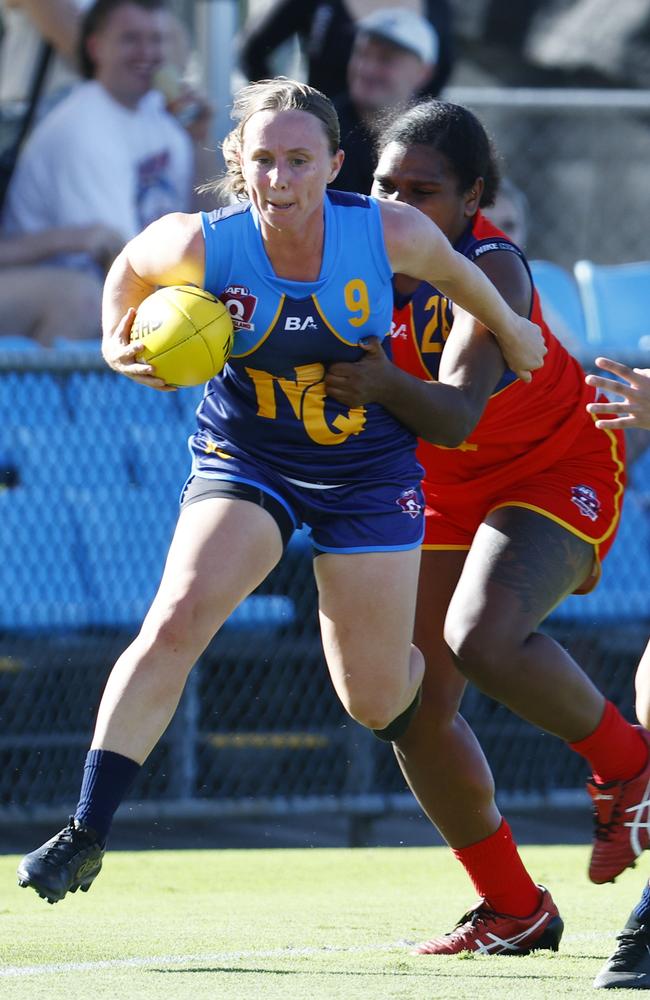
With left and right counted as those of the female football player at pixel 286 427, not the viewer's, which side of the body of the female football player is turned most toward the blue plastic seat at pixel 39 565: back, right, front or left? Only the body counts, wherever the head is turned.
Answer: back

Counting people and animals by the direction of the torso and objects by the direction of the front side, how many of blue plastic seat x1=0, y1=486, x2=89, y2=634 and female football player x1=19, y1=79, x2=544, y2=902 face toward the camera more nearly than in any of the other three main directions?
2

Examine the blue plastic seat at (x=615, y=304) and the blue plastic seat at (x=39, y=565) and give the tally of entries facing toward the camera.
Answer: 2

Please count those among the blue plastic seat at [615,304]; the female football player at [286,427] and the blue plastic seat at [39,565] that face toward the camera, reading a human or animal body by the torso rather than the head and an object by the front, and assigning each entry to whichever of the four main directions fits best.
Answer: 3

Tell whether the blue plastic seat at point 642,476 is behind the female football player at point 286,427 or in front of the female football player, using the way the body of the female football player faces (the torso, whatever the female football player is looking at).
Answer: behind

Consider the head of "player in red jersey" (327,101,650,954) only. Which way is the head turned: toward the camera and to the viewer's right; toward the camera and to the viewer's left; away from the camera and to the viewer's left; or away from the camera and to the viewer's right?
toward the camera and to the viewer's left

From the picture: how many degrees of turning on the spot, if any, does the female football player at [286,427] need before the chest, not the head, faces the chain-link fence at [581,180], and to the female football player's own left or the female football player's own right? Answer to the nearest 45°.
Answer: approximately 180°

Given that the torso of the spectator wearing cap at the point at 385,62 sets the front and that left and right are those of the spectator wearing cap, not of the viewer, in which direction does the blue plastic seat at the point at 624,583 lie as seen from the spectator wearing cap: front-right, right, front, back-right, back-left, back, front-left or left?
left

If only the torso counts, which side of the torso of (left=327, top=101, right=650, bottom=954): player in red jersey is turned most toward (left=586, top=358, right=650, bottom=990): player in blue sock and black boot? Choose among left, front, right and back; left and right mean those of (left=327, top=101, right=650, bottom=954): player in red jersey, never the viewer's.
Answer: left

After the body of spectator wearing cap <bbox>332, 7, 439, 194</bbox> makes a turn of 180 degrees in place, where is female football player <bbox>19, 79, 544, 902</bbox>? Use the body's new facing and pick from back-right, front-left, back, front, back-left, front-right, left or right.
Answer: back-right

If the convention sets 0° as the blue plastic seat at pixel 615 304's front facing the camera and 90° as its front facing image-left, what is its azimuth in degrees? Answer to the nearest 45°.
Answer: approximately 0°

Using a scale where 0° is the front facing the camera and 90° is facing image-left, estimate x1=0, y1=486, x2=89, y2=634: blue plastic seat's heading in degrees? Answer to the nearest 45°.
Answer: approximately 0°
